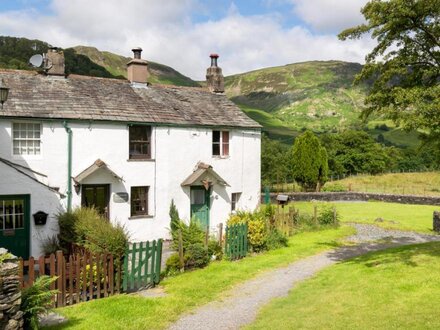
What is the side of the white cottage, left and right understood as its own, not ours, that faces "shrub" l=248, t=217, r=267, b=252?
front

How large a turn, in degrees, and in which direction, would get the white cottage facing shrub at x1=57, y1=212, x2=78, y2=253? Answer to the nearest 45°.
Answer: approximately 45° to its right

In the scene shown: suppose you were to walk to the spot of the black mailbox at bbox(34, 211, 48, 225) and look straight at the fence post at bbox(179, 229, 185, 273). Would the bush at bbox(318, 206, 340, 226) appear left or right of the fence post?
left

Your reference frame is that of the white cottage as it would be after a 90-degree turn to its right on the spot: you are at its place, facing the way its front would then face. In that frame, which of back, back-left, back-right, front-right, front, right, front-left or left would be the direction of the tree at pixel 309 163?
back

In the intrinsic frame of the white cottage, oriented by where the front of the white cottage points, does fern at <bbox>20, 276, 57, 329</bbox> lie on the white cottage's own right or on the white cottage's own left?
on the white cottage's own right

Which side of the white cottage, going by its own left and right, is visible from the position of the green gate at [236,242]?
front

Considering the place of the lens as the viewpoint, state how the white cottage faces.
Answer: facing the viewer and to the right of the viewer

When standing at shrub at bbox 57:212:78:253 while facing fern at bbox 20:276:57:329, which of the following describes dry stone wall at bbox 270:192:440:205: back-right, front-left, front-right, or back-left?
back-left

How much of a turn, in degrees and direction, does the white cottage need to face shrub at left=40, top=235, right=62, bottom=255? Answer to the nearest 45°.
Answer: approximately 90° to its right
